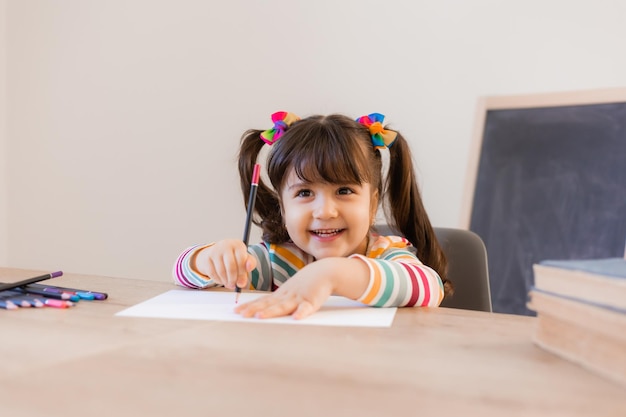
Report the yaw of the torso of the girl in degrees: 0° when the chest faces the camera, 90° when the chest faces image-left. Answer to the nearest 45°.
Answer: approximately 0°

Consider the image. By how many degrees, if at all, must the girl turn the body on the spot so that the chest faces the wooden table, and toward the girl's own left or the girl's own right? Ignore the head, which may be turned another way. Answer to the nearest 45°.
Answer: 0° — they already face it

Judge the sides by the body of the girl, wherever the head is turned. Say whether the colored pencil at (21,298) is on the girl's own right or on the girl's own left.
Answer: on the girl's own right

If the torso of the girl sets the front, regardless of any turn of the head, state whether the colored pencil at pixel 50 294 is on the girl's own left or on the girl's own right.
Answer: on the girl's own right
